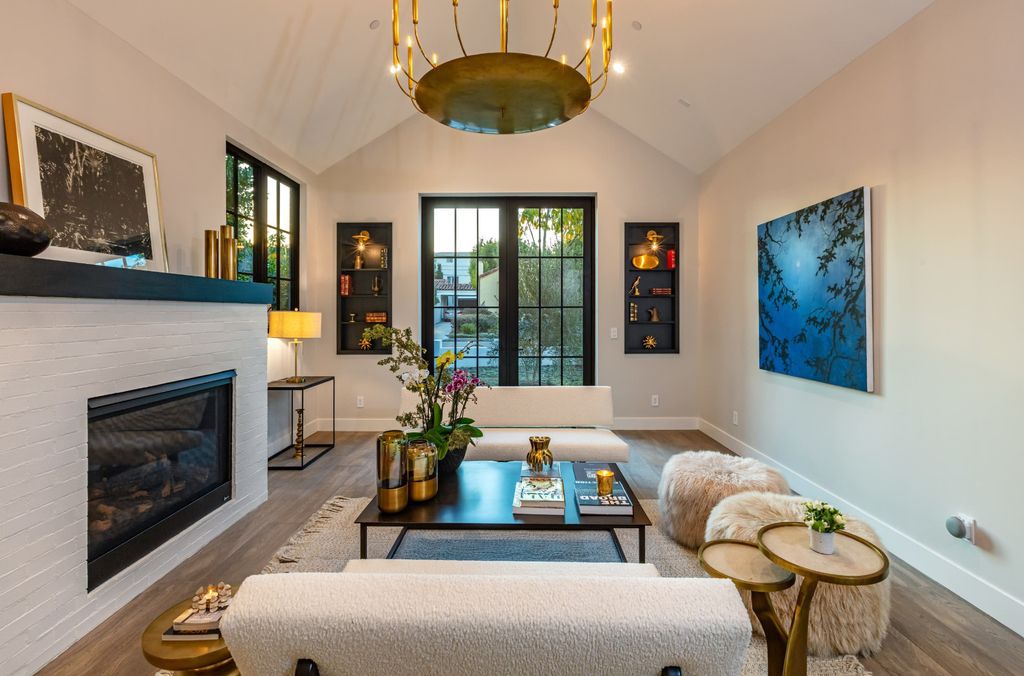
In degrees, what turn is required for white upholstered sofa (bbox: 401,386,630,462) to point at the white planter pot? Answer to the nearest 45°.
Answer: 0° — it already faces it

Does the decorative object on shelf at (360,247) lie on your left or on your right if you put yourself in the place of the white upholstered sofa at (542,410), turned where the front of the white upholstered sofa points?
on your right

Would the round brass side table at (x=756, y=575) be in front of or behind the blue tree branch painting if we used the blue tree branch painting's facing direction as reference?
in front

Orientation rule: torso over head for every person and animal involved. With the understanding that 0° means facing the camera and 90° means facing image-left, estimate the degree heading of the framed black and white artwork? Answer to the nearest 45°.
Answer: approximately 315°

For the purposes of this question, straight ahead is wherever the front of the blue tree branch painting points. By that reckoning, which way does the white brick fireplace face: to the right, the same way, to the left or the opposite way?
the opposite way

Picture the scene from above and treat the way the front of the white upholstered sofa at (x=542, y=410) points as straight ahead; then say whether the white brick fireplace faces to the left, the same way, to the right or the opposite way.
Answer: to the left

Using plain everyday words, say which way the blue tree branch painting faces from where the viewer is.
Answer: facing the viewer and to the left of the viewer

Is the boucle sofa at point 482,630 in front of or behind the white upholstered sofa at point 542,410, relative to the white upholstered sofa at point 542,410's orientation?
in front

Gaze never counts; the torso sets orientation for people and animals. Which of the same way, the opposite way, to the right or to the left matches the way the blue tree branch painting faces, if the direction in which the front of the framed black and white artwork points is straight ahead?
the opposite way

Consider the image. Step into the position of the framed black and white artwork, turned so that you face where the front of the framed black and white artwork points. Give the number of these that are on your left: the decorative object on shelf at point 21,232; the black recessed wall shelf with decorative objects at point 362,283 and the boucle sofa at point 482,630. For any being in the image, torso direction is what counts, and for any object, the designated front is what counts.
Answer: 1

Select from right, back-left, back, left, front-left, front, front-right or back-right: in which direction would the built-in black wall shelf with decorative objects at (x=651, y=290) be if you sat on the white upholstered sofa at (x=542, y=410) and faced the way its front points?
back-left

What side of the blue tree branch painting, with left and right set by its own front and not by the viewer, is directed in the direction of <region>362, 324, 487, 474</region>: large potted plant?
front

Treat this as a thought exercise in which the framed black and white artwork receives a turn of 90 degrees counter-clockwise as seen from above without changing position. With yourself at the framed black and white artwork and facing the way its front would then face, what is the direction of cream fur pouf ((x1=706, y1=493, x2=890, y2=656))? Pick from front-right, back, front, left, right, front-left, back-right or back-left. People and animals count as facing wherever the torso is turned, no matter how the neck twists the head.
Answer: right

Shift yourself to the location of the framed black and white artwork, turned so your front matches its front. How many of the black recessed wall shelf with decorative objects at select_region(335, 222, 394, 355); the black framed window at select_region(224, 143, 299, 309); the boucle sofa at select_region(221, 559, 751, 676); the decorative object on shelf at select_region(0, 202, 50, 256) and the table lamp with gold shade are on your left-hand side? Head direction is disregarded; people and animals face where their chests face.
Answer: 3

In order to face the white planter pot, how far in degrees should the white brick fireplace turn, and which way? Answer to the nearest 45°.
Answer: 0° — it already faces it
